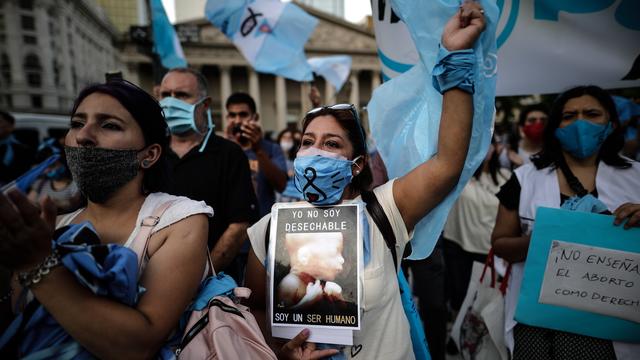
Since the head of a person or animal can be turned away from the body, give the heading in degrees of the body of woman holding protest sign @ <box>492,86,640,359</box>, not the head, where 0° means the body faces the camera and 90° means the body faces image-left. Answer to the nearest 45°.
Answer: approximately 0°

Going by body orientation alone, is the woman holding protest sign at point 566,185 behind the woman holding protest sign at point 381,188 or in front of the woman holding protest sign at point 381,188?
behind

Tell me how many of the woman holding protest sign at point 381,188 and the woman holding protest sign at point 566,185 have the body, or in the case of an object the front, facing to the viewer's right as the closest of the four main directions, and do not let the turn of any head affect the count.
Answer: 0

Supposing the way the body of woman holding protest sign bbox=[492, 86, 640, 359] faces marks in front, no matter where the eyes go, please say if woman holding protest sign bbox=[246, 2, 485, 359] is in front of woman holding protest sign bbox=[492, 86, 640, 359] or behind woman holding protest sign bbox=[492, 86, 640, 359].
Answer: in front

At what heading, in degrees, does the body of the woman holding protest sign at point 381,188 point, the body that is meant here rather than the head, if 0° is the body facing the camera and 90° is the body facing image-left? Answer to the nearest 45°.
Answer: approximately 45°

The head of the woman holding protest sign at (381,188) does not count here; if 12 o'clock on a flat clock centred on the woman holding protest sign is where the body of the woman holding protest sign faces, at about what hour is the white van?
The white van is roughly at 5 o'clock from the woman holding protest sign.

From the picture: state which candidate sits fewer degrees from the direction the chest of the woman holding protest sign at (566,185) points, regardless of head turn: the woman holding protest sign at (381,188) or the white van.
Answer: the woman holding protest sign
